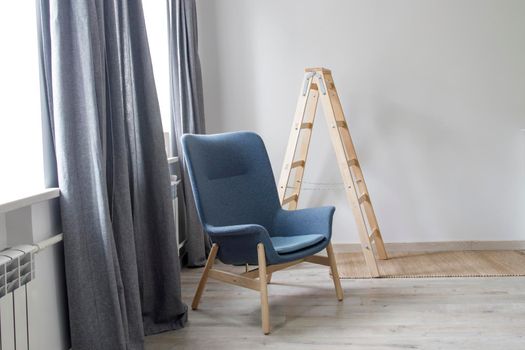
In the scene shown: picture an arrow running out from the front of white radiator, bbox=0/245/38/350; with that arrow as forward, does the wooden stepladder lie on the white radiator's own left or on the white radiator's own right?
on the white radiator's own left

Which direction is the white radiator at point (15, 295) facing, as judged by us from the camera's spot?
facing the viewer and to the right of the viewer

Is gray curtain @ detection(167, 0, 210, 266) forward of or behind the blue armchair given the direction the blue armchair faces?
behind

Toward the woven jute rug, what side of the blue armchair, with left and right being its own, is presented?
left

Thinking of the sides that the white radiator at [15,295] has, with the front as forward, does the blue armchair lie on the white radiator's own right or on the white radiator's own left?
on the white radiator's own left

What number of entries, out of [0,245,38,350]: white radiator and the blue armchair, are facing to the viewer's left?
0
